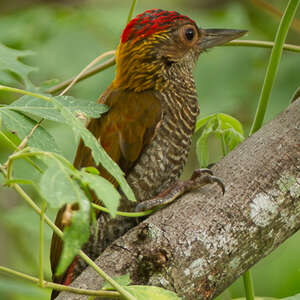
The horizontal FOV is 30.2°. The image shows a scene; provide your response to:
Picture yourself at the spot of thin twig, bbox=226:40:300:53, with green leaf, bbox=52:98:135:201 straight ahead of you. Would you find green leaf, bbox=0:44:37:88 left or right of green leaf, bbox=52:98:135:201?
right

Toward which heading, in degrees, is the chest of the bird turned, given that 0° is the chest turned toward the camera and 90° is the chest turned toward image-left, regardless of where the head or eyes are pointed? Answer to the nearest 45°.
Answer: approximately 270°
